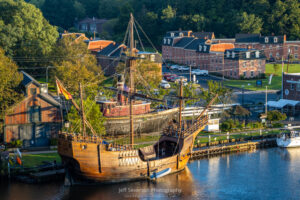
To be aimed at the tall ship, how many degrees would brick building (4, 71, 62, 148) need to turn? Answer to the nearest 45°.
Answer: approximately 45° to its left

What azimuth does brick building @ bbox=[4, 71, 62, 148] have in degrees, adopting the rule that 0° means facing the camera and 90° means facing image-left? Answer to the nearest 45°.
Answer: approximately 0°

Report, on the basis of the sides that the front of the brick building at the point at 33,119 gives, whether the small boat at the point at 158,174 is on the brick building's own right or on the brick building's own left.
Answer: on the brick building's own left

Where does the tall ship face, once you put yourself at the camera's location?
facing away from the viewer and to the right of the viewer

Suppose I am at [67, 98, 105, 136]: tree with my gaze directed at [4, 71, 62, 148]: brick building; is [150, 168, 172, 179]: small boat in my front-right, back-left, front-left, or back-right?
back-left

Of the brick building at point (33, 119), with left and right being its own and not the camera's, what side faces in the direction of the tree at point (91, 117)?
left

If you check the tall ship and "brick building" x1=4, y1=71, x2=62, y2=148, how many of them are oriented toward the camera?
1
